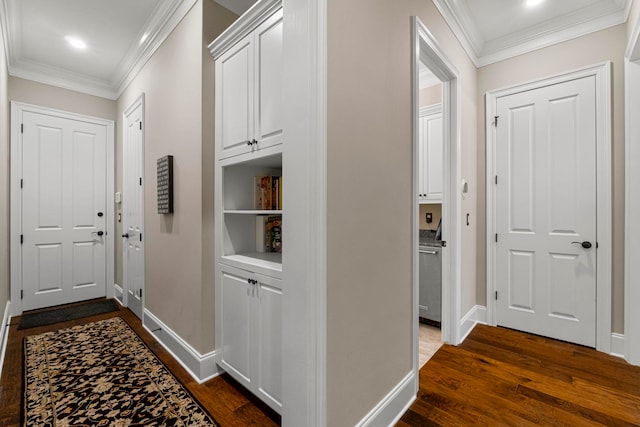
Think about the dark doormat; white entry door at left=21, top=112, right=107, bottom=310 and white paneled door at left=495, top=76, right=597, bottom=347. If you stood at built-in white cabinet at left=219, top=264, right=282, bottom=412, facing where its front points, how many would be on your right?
2

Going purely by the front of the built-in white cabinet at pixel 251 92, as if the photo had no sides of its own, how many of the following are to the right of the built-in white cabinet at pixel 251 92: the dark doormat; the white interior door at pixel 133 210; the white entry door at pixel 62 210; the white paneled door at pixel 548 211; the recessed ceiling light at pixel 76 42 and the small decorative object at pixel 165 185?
5

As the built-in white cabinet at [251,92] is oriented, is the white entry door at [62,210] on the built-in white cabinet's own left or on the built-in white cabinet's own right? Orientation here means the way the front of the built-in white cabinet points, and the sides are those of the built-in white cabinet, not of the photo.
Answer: on the built-in white cabinet's own right

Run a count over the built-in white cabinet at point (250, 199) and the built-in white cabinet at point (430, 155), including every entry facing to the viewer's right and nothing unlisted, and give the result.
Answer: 0

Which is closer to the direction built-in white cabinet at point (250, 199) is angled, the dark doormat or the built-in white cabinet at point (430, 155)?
the dark doormat

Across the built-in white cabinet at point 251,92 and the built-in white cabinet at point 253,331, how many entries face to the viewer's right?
0

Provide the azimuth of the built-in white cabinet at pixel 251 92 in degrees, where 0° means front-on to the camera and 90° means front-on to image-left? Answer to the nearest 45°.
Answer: approximately 45°

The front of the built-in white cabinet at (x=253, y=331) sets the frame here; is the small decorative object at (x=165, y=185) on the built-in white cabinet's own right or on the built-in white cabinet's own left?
on the built-in white cabinet's own right

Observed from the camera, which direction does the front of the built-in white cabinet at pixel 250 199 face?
facing the viewer and to the left of the viewer
